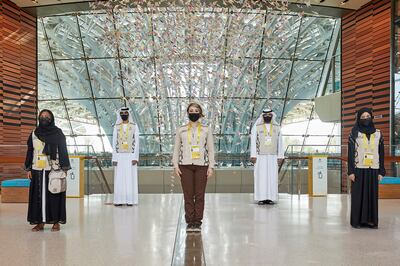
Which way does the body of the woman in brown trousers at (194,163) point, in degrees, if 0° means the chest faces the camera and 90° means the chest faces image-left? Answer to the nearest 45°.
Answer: approximately 0°

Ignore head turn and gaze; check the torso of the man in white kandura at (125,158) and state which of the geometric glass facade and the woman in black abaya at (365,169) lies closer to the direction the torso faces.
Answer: the woman in black abaya

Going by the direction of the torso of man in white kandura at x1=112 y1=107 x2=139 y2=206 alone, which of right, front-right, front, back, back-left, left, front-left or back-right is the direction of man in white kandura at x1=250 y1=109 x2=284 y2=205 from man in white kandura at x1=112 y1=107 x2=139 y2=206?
left

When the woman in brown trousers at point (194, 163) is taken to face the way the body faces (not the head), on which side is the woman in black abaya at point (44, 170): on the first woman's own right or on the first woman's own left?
on the first woman's own right

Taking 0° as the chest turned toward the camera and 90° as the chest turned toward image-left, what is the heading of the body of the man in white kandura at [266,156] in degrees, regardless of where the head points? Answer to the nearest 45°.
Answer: approximately 0°

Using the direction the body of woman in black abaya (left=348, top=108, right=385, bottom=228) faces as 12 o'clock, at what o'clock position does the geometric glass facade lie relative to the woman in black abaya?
The geometric glass facade is roughly at 5 o'clock from the woman in black abaya.
